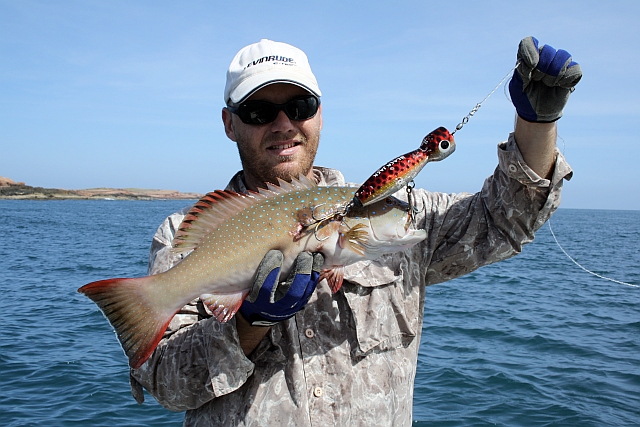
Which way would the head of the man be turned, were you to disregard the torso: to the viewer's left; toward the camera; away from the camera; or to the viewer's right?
toward the camera

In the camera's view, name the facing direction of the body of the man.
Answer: toward the camera
